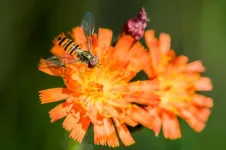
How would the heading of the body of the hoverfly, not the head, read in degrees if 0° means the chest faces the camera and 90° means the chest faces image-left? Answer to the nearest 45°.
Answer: approximately 315°
